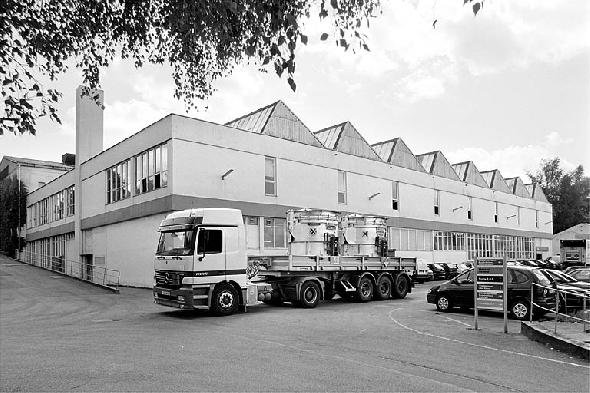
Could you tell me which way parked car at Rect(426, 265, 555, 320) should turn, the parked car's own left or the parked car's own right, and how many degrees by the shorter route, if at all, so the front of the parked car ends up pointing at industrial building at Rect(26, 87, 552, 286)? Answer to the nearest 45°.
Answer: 0° — it already faces it

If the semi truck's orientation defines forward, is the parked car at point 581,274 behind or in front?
behind

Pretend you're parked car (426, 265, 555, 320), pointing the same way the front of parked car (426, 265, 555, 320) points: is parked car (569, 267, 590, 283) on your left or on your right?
on your right

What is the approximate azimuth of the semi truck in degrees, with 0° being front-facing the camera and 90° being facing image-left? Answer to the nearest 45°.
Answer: approximately 45°

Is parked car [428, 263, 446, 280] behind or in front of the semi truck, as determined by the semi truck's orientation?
behind

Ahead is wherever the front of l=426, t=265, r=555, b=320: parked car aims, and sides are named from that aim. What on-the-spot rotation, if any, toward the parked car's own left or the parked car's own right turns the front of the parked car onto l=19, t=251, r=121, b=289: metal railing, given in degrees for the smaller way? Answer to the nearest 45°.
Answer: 0° — it already faces it

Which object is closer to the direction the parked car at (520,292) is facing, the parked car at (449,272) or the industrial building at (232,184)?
the industrial building

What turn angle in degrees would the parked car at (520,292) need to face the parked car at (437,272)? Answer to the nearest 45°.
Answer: approximately 45° to its right

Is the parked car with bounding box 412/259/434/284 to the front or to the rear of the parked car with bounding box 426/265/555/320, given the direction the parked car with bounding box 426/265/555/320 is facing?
to the front

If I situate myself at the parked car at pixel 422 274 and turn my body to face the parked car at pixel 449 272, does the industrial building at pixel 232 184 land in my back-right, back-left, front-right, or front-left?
back-left

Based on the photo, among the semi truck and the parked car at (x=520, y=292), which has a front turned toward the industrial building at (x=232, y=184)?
the parked car

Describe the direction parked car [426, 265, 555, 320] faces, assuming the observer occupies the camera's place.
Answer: facing away from the viewer and to the left of the viewer

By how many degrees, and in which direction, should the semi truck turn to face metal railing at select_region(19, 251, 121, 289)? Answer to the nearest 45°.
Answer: approximately 90° to its right
